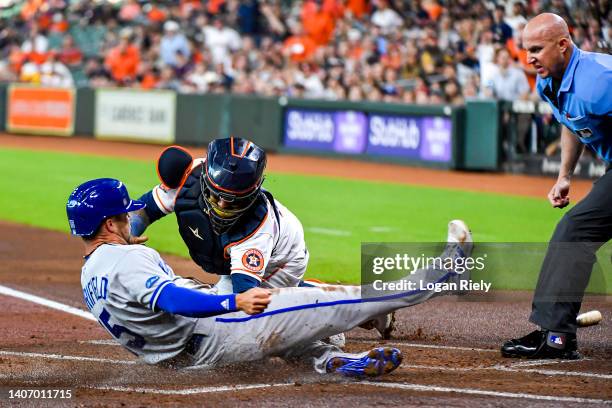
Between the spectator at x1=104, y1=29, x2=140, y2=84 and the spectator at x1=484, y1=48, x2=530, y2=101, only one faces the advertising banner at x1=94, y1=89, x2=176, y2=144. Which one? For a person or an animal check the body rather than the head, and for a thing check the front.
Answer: the spectator at x1=104, y1=29, x2=140, y2=84

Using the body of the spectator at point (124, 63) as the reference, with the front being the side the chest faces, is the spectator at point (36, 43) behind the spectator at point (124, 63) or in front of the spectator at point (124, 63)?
behind

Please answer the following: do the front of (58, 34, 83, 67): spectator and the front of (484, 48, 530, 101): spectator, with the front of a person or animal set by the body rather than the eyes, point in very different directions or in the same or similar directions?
same or similar directions

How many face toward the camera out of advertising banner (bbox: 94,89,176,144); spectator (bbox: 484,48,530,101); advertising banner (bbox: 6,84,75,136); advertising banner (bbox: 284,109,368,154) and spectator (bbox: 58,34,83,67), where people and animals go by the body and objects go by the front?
5

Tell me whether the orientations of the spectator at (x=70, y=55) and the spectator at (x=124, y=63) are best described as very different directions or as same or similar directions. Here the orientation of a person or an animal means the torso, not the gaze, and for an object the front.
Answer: same or similar directions

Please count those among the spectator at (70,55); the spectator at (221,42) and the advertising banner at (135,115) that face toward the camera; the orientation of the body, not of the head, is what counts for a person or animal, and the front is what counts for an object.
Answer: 3

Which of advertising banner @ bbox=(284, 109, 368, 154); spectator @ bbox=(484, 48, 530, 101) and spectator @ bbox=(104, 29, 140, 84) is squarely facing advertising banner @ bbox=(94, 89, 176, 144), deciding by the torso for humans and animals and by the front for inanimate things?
spectator @ bbox=(104, 29, 140, 84)

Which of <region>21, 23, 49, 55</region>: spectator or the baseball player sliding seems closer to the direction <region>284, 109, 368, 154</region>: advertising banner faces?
the baseball player sliding

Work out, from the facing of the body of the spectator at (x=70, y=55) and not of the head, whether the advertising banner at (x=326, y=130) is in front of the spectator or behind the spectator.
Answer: in front

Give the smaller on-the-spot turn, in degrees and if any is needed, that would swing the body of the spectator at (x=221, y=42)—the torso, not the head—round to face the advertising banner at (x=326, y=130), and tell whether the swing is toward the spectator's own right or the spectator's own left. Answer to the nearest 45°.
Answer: approximately 45° to the spectator's own left

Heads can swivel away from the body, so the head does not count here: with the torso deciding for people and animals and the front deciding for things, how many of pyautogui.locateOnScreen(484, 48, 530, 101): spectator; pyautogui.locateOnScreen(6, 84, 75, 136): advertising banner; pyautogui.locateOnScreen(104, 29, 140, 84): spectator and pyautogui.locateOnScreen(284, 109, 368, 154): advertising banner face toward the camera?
4

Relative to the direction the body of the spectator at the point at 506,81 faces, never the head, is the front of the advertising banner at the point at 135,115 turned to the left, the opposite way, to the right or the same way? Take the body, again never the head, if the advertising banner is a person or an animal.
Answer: the same way

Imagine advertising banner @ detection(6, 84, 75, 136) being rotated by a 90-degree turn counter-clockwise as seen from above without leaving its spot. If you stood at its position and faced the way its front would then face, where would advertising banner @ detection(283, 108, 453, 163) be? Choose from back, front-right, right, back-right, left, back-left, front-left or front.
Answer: front-right

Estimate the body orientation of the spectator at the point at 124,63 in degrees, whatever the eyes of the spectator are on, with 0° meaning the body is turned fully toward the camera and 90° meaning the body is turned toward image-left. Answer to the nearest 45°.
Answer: approximately 0°

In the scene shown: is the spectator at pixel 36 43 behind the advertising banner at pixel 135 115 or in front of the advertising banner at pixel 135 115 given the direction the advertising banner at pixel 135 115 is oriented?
behind

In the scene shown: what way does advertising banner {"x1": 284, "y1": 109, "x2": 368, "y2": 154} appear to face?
toward the camera

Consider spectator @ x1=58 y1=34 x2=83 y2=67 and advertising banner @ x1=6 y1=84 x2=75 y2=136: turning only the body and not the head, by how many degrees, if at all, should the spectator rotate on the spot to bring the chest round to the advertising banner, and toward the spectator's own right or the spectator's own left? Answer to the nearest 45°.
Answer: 0° — they already face it

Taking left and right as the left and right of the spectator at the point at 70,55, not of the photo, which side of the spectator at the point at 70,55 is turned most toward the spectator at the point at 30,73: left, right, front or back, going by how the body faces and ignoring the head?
right

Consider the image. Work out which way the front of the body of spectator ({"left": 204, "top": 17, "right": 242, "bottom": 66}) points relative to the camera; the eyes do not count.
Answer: toward the camera

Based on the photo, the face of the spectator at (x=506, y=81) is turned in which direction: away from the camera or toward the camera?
toward the camera
